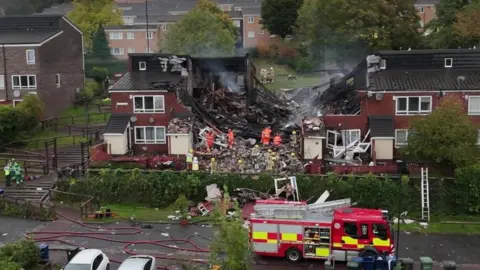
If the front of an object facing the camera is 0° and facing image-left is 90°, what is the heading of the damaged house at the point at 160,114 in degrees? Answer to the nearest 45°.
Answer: approximately 0°

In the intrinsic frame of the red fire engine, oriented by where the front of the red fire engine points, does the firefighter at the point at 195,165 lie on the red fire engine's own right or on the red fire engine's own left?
on the red fire engine's own left

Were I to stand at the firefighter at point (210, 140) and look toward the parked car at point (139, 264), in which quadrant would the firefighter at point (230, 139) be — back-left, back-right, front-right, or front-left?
back-left

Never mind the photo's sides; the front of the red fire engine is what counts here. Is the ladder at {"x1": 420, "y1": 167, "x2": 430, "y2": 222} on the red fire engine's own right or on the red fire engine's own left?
on the red fire engine's own left

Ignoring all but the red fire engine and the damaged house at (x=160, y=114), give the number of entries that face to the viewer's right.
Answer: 1

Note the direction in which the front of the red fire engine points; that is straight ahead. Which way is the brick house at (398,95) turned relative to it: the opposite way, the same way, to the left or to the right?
to the right

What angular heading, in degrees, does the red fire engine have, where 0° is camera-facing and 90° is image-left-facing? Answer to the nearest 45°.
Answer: approximately 270°

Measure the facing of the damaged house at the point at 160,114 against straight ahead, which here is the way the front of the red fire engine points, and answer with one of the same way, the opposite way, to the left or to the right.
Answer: to the right

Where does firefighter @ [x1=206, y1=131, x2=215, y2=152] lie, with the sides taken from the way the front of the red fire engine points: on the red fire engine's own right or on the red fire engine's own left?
on the red fire engine's own left

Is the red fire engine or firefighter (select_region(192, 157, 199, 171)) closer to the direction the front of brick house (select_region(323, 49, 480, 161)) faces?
the red fire engine

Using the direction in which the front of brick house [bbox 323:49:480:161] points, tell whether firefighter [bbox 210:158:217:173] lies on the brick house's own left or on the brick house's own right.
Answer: on the brick house's own right

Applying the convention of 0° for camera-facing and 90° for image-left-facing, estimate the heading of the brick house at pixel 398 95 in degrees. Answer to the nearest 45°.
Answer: approximately 0°
